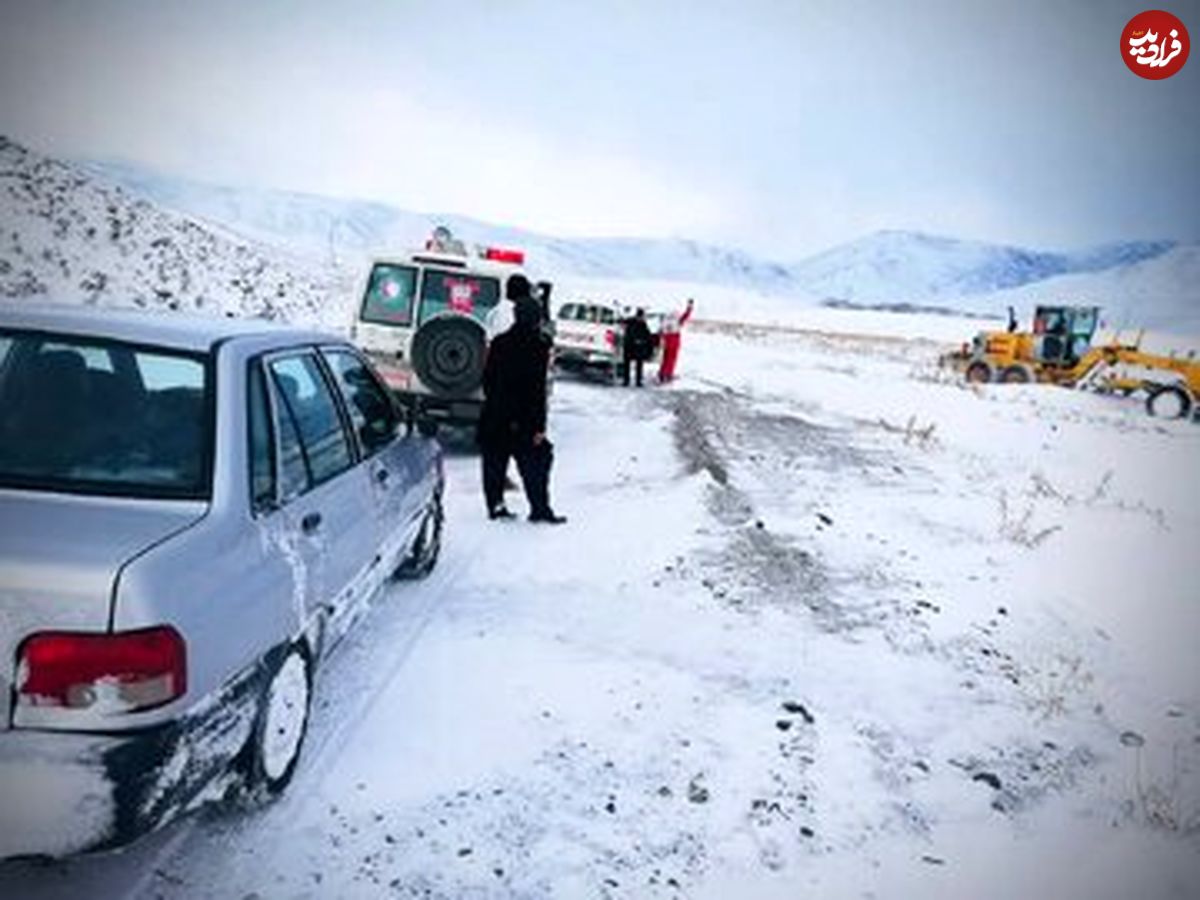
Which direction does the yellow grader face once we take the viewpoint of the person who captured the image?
facing the viewer and to the right of the viewer

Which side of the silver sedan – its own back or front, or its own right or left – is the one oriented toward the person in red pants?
front
